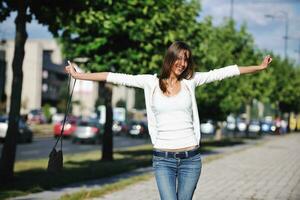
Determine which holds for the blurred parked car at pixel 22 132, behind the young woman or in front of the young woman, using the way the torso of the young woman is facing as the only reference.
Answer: behind

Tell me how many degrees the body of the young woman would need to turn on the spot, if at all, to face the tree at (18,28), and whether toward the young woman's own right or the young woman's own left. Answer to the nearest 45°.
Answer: approximately 135° to the young woman's own right

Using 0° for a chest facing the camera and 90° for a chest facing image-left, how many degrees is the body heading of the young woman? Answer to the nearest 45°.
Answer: approximately 0°

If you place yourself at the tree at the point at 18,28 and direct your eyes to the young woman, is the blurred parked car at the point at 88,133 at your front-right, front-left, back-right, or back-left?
back-left

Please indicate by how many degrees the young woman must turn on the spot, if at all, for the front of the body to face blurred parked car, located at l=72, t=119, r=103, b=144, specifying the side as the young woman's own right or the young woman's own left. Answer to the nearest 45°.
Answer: approximately 180°
